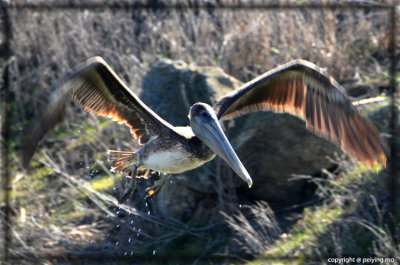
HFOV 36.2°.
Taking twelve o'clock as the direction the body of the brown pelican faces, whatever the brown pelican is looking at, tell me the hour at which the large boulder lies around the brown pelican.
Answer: The large boulder is roughly at 8 o'clock from the brown pelican.

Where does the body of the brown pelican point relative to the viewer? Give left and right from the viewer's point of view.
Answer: facing the viewer and to the right of the viewer
